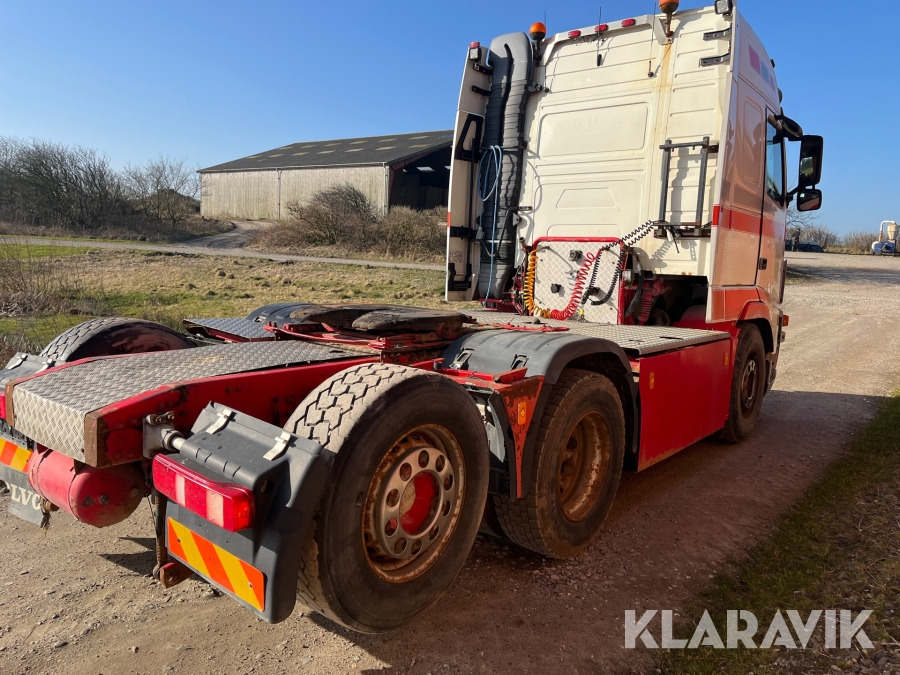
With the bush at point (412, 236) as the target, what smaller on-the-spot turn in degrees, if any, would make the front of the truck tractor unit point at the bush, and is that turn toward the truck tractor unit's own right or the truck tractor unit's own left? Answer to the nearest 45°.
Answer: approximately 45° to the truck tractor unit's own left

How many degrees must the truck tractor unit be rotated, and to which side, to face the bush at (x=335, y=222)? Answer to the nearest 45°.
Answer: approximately 45° to its left

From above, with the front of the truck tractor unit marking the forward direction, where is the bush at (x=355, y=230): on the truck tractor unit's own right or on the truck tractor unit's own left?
on the truck tractor unit's own left

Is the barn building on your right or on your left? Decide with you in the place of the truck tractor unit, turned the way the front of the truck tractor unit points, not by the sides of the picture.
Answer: on your left

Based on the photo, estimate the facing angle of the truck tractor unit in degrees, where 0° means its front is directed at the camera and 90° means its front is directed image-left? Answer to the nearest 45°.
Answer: approximately 225°
